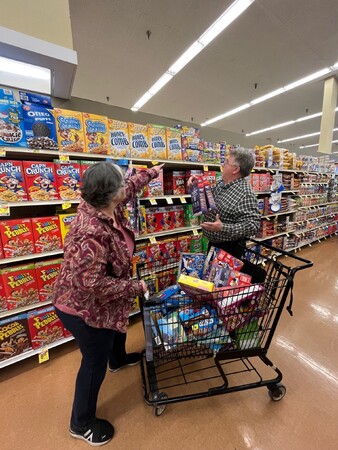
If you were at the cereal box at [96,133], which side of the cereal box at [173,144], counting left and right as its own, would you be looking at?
right

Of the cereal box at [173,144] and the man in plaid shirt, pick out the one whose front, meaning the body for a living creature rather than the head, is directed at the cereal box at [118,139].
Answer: the man in plaid shirt

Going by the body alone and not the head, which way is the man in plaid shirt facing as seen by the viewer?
to the viewer's left

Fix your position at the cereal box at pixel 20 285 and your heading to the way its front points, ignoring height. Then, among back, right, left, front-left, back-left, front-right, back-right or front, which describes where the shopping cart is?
front-left

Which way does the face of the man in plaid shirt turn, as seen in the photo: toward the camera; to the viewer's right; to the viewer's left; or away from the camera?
to the viewer's left

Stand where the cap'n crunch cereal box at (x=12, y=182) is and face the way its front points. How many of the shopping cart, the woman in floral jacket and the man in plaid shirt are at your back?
0

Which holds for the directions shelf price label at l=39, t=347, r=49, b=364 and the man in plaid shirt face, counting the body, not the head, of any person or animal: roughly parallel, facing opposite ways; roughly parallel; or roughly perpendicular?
roughly parallel, facing opposite ways

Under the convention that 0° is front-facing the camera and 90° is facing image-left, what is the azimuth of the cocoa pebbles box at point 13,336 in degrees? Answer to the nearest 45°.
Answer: approximately 315°

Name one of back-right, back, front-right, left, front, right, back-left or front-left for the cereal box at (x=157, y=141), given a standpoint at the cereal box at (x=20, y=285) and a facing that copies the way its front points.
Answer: left

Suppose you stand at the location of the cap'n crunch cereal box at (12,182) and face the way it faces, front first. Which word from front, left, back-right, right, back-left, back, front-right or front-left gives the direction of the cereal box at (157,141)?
left
